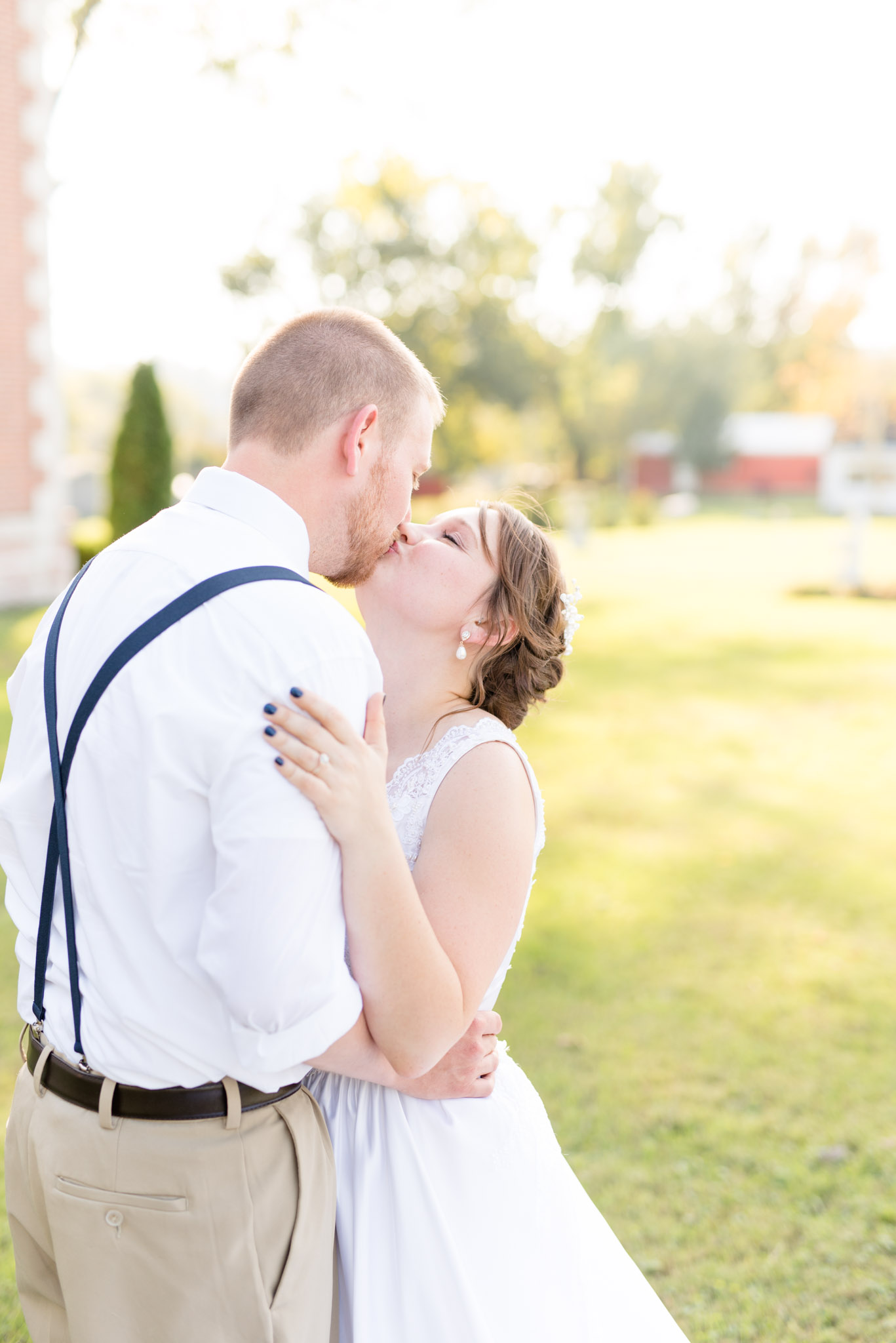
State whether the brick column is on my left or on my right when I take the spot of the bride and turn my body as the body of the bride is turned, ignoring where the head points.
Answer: on my right

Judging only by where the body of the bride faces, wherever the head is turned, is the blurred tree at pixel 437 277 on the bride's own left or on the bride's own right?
on the bride's own right

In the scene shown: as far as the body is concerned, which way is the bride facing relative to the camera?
to the viewer's left

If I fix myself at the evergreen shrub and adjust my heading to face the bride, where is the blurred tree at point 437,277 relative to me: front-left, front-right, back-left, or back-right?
back-left

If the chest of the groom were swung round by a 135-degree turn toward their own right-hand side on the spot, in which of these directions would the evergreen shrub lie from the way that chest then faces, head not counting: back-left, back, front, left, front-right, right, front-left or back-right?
back

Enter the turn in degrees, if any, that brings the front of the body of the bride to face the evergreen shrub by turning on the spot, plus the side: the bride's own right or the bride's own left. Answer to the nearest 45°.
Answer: approximately 90° to the bride's own right

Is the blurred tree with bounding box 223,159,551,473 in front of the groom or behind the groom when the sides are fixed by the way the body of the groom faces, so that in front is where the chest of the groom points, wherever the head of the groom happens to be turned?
in front

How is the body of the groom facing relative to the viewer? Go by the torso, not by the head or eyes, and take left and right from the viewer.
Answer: facing away from the viewer and to the right of the viewer

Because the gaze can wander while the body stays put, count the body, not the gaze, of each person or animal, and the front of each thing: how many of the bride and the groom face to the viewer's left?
1

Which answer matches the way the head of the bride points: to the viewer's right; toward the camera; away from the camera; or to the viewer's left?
to the viewer's left

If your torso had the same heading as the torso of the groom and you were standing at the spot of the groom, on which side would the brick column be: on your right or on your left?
on your left
